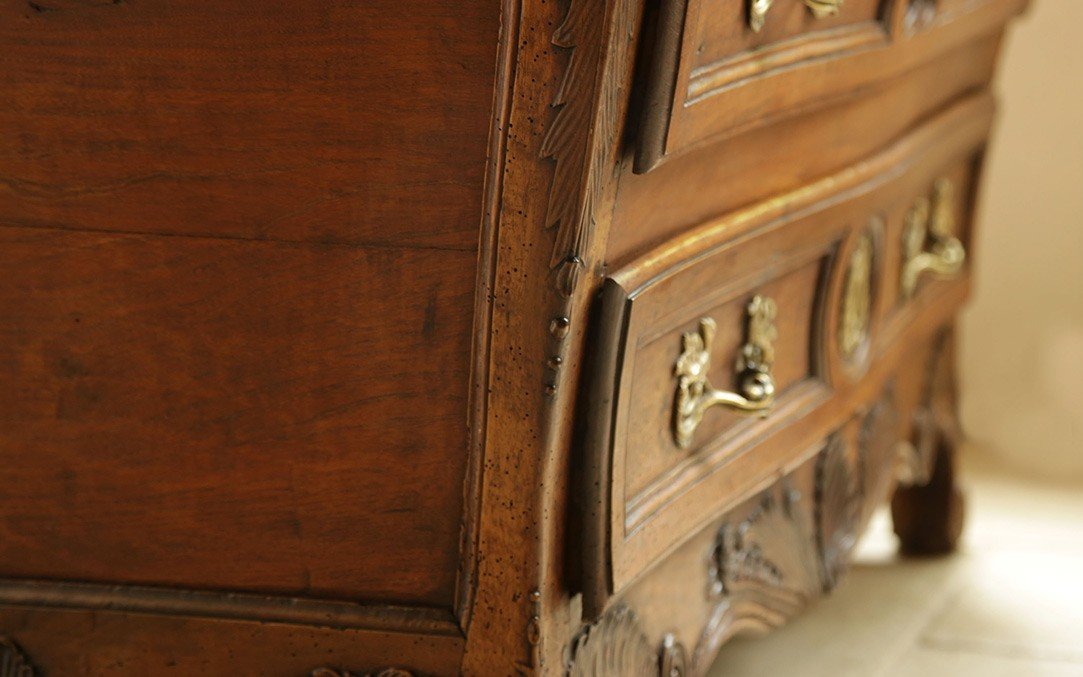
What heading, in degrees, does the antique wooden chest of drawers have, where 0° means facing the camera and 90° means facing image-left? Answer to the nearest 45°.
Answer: approximately 315°
